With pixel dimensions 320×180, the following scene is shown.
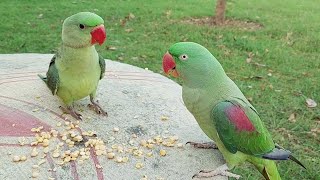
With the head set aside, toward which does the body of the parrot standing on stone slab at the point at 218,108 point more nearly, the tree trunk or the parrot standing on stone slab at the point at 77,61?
the parrot standing on stone slab

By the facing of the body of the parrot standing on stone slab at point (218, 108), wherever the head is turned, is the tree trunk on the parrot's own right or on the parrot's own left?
on the parrot's own right

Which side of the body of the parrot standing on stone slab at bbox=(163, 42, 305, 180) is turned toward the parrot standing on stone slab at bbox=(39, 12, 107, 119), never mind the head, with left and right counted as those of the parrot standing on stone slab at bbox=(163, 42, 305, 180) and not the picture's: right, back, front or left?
front

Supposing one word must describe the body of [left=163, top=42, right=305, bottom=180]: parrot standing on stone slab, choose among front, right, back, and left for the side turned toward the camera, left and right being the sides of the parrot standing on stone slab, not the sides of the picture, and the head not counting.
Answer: left

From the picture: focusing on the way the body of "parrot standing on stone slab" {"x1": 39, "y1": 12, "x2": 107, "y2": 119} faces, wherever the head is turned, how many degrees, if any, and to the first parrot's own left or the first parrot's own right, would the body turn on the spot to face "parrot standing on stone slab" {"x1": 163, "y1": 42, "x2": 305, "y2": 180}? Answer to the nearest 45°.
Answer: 0° — it already faces it

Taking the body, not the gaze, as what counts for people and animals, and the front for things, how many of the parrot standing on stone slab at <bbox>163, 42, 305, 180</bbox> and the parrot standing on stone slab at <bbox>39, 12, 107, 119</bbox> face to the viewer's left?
1

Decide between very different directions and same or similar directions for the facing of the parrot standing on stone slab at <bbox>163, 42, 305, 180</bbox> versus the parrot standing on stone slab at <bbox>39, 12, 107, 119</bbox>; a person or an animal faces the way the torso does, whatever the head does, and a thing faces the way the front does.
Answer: very different directions

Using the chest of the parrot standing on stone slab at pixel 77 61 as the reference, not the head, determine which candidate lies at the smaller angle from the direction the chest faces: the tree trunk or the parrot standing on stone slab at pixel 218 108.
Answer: the parrot standing on stone slab

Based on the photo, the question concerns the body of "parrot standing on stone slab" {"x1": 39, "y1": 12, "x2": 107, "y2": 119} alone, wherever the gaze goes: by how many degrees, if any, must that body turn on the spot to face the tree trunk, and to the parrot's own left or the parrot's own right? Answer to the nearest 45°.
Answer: approximately 90° to the parrot's own left
